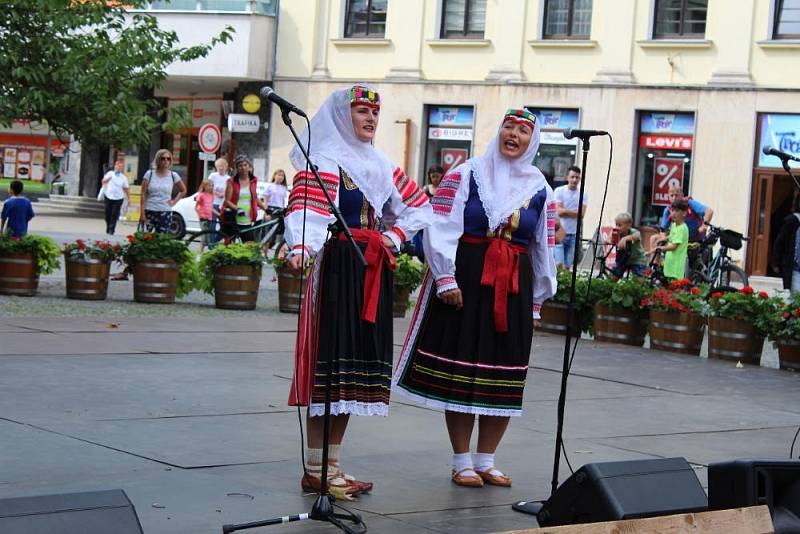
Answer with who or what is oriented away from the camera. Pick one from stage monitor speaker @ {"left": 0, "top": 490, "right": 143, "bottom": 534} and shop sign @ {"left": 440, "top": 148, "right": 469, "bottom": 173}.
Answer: the stage monitor speaker

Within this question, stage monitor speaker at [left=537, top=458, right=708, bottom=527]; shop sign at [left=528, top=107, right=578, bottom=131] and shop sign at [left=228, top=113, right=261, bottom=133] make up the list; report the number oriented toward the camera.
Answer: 2

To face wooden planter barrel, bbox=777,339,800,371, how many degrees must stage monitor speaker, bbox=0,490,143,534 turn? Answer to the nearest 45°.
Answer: approximately 45° to its right

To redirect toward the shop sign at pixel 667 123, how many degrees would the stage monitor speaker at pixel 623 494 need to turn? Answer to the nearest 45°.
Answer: approximately 45° to its right

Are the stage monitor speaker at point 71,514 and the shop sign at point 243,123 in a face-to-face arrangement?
yes
